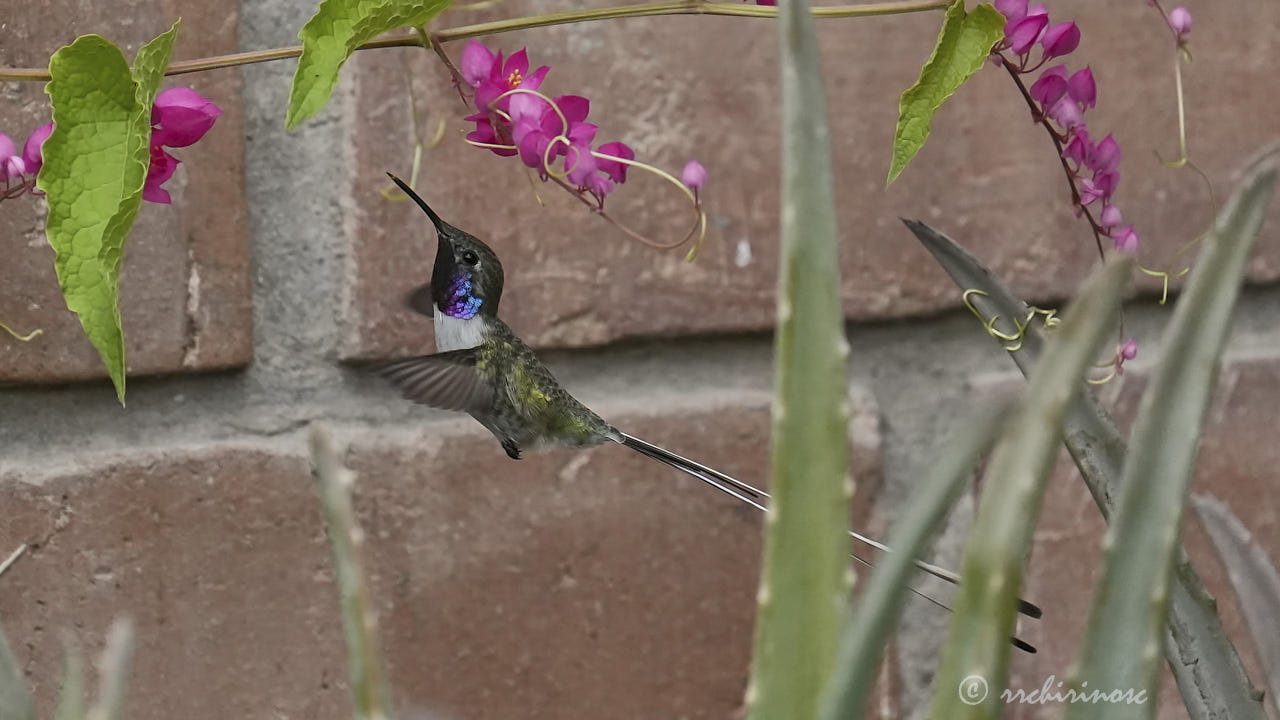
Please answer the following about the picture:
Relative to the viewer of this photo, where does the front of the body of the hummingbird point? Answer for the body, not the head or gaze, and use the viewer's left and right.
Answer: facing to the left of the viewer
